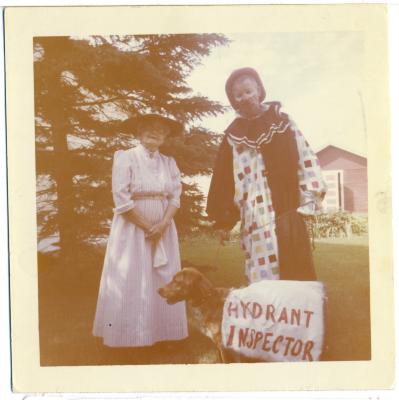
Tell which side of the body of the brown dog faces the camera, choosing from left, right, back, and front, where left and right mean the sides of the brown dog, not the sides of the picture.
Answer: left

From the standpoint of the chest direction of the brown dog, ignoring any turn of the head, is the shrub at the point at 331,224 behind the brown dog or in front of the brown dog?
behind
